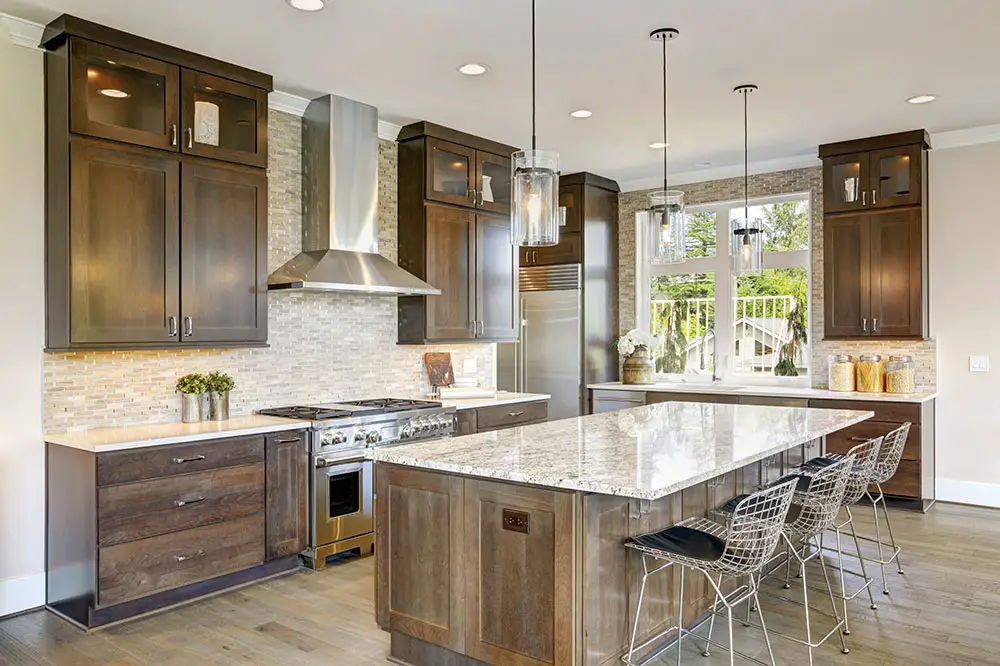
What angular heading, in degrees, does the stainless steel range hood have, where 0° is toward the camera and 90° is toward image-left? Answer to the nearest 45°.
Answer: approximately 315°

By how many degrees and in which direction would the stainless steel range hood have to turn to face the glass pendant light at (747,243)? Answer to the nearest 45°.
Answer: approximately 45° to its left

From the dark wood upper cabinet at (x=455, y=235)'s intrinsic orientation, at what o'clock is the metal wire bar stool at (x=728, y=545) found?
The metal wire bar stool is roughly at 1 o'clock from the dark wood upper cabinet.

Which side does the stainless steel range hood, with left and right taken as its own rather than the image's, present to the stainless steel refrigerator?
left

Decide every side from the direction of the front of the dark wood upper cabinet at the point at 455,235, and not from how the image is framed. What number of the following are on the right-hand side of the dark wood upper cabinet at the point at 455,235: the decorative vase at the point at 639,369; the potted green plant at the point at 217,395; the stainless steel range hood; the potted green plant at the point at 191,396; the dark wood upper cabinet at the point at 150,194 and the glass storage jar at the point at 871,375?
4

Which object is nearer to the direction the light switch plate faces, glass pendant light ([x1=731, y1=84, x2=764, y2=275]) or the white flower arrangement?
the glass pendant light

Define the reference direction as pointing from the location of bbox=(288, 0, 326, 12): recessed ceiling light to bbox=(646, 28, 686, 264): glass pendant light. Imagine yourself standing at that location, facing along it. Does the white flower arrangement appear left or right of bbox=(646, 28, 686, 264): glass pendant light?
left
